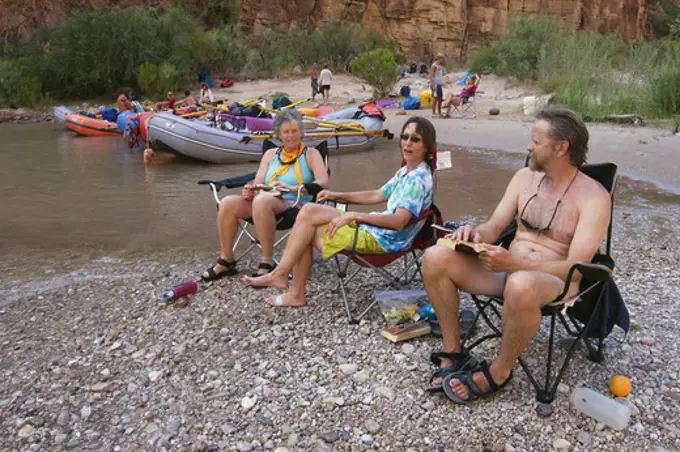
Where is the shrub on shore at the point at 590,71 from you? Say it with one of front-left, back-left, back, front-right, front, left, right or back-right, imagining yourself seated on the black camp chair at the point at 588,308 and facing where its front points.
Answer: back-right

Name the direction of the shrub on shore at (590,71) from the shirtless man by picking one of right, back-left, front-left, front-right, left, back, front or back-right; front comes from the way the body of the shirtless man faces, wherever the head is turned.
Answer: back-right

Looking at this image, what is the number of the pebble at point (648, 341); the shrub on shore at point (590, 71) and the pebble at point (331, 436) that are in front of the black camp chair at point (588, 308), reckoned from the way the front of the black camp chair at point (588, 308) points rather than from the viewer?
1

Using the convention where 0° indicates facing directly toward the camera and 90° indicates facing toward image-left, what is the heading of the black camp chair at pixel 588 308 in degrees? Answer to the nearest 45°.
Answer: approximately 45°

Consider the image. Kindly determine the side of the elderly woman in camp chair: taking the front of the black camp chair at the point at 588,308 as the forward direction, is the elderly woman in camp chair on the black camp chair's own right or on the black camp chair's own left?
on the black camp chair's own right

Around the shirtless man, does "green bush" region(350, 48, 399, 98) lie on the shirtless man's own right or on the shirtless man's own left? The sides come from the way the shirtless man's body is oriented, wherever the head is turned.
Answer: on the shirtless man's own right

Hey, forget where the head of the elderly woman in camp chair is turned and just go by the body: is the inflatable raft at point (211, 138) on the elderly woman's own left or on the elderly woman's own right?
on the elderly woman's own right

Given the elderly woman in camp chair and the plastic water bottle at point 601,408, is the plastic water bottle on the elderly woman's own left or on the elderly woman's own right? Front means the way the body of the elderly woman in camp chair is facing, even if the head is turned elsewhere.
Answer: on the elderly woman's own left

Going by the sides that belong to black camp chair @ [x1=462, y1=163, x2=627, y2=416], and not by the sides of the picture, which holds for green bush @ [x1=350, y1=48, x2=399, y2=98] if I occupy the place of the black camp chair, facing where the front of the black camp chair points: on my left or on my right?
on my right

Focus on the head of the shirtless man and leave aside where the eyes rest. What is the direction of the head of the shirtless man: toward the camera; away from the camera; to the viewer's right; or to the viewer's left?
to the viewer's left

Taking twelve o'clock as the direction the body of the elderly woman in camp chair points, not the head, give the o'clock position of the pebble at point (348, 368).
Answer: The pebble is roughly at 10 o'clock from the elderly woman in camp chair.

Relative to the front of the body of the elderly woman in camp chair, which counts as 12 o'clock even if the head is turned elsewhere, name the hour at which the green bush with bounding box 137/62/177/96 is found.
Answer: The green bush is roughly at 4 o'clock from the elderly woman in camp chair.

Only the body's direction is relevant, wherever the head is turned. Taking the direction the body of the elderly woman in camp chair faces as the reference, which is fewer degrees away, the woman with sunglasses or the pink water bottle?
the pink water bottle

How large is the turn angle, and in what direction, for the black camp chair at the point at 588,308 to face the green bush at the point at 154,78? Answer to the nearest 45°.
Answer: approximately 90° to its right
